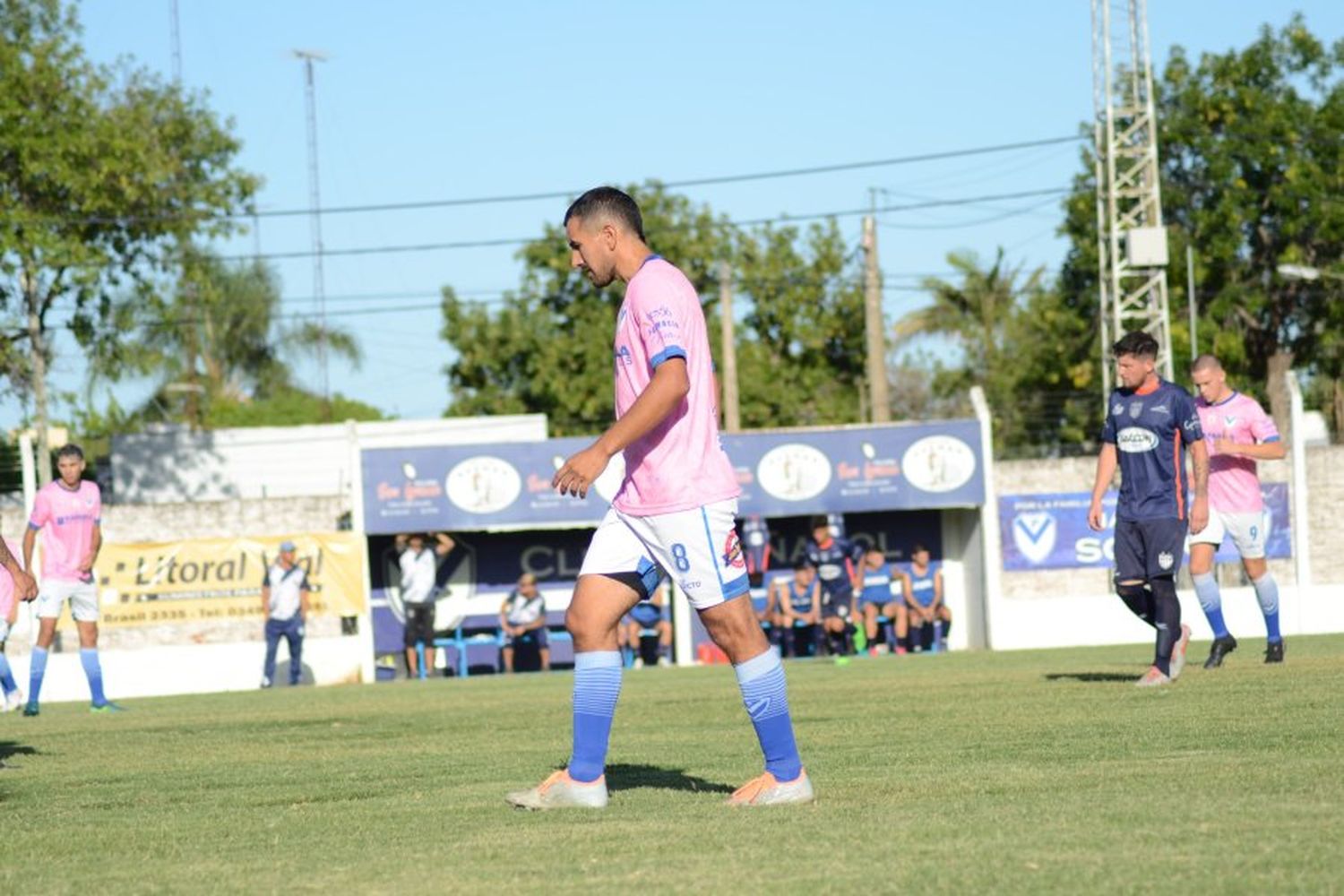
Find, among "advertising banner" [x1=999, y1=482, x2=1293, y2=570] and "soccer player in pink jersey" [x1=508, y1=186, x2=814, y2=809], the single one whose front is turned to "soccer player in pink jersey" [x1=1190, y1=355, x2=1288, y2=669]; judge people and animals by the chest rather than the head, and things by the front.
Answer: the advertising banner

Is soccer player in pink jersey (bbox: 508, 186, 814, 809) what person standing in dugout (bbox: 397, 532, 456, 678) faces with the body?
yes

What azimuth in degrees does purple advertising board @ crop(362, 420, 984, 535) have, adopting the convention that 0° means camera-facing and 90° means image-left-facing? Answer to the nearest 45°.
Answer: approximately 0°

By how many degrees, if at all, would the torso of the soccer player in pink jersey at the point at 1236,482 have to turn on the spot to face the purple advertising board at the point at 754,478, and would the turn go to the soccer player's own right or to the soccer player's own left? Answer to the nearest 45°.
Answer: approximately 90° to the soccer player's own right

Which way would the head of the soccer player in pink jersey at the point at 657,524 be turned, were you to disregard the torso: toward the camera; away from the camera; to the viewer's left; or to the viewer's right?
to the viewer's left

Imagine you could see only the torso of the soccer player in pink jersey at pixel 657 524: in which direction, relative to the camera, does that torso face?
to the viewer's left

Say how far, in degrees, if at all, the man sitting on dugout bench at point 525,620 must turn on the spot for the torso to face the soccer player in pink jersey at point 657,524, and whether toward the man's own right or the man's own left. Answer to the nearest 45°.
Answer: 0° — they already face them
